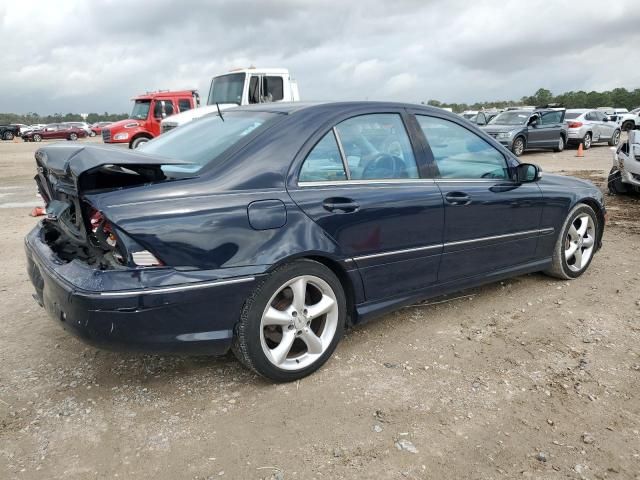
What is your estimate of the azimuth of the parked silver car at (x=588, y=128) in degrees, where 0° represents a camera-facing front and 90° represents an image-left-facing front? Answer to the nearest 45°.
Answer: approximately 225°

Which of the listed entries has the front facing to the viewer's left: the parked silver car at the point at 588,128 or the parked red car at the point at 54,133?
the parked red car

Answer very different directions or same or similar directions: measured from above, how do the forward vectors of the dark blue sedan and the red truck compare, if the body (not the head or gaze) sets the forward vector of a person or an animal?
very different directions

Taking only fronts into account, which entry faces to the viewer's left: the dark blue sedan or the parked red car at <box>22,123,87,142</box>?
the parked red car

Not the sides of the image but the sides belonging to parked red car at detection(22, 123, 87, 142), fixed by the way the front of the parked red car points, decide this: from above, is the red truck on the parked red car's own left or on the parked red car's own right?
on the parked red car's own left

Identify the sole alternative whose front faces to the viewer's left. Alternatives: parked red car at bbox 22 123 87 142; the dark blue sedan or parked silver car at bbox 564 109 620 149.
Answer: the parked red car

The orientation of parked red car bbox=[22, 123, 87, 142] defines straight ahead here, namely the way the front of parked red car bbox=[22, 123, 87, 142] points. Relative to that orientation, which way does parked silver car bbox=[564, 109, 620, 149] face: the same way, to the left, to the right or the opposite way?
the opposite way

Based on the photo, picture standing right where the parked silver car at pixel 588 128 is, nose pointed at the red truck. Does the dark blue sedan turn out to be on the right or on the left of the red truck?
left

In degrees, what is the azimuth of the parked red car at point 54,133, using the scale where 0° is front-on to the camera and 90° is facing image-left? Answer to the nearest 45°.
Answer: approximately 90°

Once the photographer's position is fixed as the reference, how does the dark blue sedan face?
facing away from the viewer and to the right of the viewer

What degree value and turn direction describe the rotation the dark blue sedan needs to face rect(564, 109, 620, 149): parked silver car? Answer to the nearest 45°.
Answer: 0° — it already faces it
